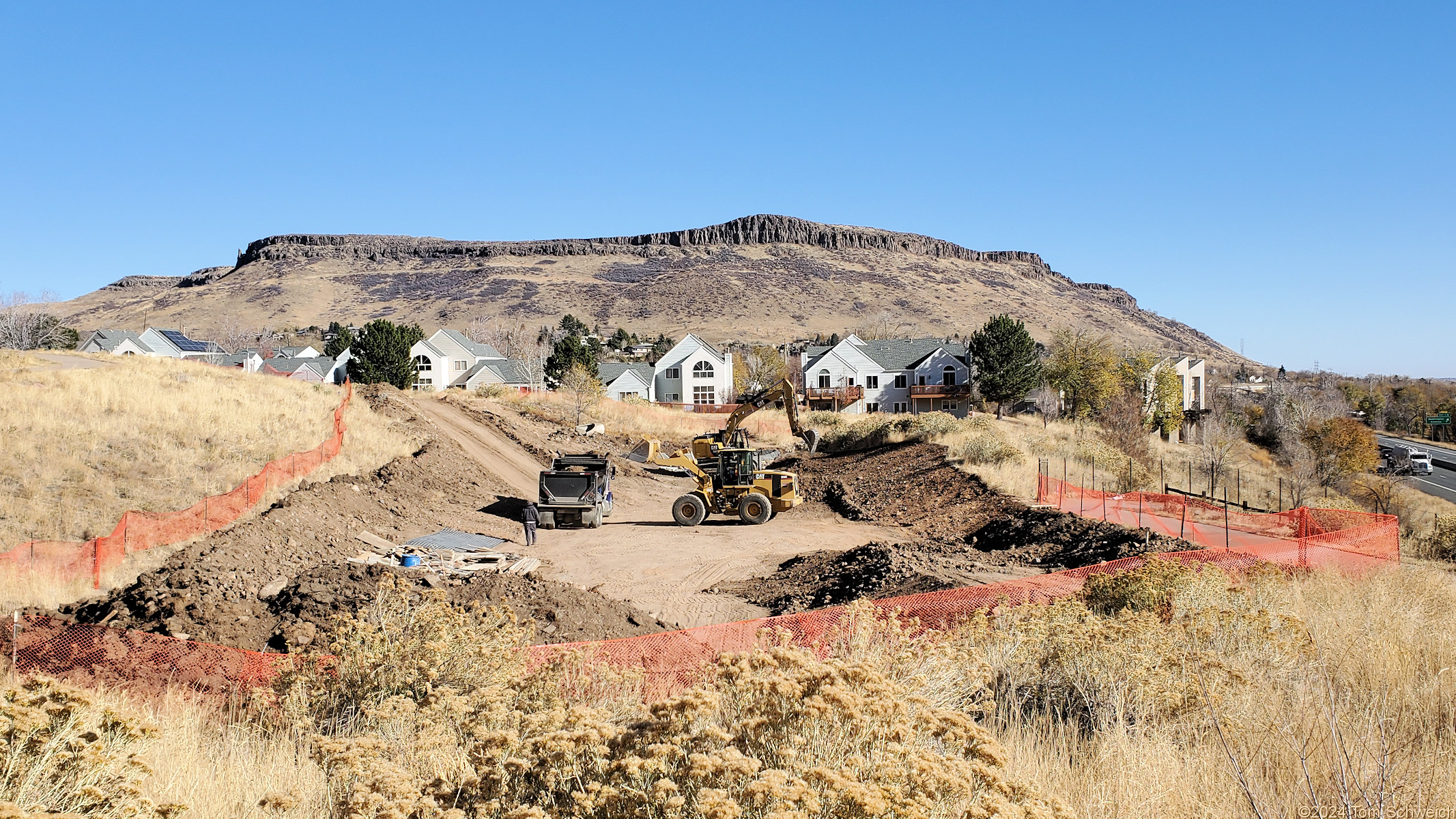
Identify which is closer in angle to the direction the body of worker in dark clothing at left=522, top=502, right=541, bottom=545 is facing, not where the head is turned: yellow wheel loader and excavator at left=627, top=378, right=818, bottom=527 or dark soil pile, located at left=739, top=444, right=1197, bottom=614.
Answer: the yellow wheel loader and excavator

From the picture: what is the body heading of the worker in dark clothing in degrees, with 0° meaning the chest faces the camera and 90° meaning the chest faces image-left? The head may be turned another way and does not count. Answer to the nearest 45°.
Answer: approximately 180°

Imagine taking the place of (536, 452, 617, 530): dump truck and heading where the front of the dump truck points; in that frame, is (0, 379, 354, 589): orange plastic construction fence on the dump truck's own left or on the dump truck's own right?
on the dump truck's own left

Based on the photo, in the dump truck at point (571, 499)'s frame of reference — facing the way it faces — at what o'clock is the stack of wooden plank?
The stack of wooden plank is roughly at 7 o'clock from the dump truck.

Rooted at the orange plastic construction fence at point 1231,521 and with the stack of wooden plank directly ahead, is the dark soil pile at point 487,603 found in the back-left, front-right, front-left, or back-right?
front-left

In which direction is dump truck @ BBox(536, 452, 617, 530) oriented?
away from the camera

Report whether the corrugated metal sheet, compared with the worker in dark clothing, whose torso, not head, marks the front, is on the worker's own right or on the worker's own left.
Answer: on the worker's own left

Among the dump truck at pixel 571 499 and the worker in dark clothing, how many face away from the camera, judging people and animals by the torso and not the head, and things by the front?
2

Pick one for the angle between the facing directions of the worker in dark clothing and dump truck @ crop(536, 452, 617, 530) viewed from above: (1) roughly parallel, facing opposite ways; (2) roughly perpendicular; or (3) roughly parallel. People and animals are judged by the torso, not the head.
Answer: roughly parallel

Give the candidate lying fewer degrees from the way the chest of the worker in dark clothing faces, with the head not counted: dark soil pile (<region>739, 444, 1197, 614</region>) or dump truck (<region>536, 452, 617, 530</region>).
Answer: the dump truck
